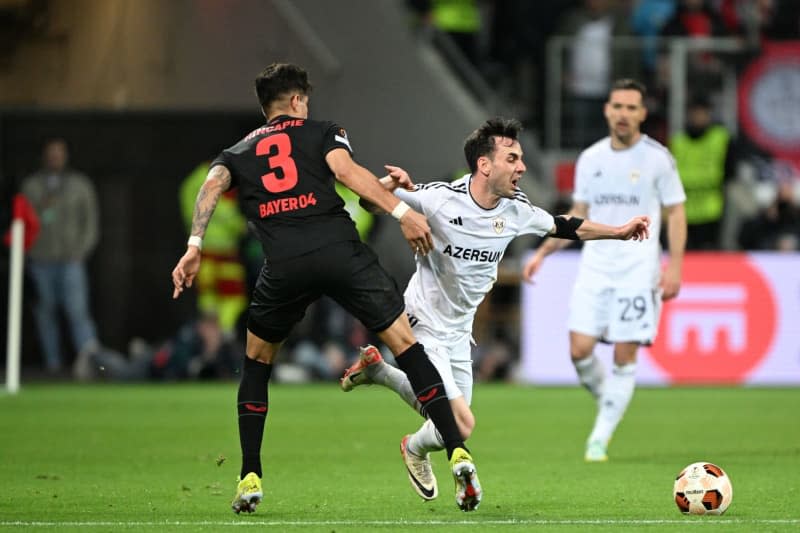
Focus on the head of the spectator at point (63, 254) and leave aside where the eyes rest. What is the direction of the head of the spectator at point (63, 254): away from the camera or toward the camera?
toward the camera

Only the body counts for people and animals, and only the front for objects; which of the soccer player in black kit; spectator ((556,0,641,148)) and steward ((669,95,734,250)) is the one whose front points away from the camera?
the soccer player in black kit

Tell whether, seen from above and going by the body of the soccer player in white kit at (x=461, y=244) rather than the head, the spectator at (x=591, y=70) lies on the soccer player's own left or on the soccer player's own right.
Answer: on the soccer player's own left

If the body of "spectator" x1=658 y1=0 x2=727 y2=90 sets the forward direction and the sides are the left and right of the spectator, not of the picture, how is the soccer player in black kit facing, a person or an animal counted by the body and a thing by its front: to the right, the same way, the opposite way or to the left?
the opposite way

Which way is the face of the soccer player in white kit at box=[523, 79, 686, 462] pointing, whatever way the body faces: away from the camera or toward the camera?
toward the camera

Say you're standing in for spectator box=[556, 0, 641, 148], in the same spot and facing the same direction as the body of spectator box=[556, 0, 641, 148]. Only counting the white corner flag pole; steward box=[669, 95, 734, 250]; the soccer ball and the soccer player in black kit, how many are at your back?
0

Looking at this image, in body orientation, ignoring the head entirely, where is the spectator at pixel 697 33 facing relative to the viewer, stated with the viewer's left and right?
facing the viewer

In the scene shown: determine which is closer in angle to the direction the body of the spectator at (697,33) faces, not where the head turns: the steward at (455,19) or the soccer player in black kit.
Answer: the soccer player in black kit

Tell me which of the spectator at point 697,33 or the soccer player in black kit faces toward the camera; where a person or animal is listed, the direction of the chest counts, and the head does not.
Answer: the spectator

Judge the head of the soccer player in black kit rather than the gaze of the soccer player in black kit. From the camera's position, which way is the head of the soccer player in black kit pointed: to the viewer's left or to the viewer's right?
to the viewer's right

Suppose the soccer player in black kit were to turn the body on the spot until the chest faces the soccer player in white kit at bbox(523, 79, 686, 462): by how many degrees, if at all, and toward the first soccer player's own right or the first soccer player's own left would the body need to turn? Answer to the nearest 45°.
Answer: approximately 45° to the first soccer player's own right

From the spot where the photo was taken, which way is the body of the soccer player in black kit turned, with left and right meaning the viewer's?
facing away from the viewer

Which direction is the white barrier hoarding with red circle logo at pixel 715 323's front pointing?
toward the camera
